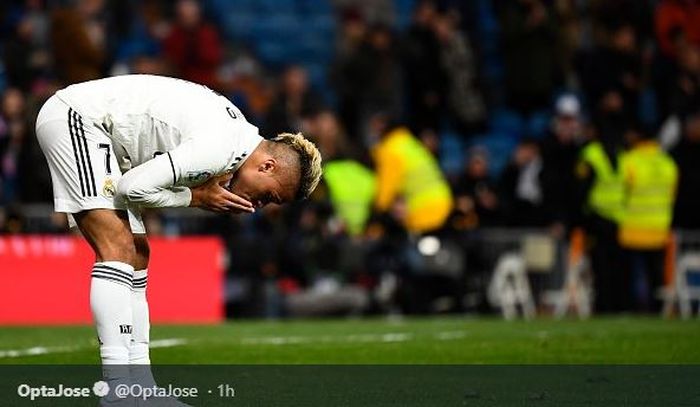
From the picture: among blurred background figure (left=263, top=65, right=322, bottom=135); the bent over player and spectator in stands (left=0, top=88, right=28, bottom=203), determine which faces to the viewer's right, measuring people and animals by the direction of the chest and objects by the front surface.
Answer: the bent over player

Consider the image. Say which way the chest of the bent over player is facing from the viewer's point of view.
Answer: to the viewer's right

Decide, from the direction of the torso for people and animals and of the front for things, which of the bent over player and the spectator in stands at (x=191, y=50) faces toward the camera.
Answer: the spectator in stands

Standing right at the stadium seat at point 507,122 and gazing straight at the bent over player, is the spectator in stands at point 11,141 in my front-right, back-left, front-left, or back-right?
front-right

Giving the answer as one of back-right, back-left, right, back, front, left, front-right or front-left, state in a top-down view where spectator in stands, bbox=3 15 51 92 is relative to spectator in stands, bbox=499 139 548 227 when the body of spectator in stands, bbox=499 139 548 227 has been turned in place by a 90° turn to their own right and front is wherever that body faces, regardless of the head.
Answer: front

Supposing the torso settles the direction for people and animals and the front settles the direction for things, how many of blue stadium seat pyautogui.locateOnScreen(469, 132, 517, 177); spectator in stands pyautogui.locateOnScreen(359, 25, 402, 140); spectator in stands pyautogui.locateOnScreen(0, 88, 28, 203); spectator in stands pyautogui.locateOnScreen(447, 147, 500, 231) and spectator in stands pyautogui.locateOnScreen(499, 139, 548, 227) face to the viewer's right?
0

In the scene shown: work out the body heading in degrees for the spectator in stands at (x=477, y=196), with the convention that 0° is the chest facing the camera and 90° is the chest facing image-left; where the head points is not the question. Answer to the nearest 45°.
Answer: approximately 0°

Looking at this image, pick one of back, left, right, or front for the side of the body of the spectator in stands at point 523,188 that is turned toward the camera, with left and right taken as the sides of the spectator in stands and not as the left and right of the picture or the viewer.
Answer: front

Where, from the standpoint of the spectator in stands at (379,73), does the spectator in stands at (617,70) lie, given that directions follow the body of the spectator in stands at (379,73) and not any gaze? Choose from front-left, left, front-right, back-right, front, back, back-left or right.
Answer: left

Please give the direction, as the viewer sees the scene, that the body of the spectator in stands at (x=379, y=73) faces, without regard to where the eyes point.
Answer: toward the camera

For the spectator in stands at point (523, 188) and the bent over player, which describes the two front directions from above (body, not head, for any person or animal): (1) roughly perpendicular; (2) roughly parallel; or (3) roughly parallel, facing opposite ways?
roughly perpendicular

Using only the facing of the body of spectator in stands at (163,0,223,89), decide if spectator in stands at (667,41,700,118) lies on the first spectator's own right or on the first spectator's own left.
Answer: on the first spectator's own left

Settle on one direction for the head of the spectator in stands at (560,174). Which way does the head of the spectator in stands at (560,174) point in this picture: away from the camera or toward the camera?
toward the camera
